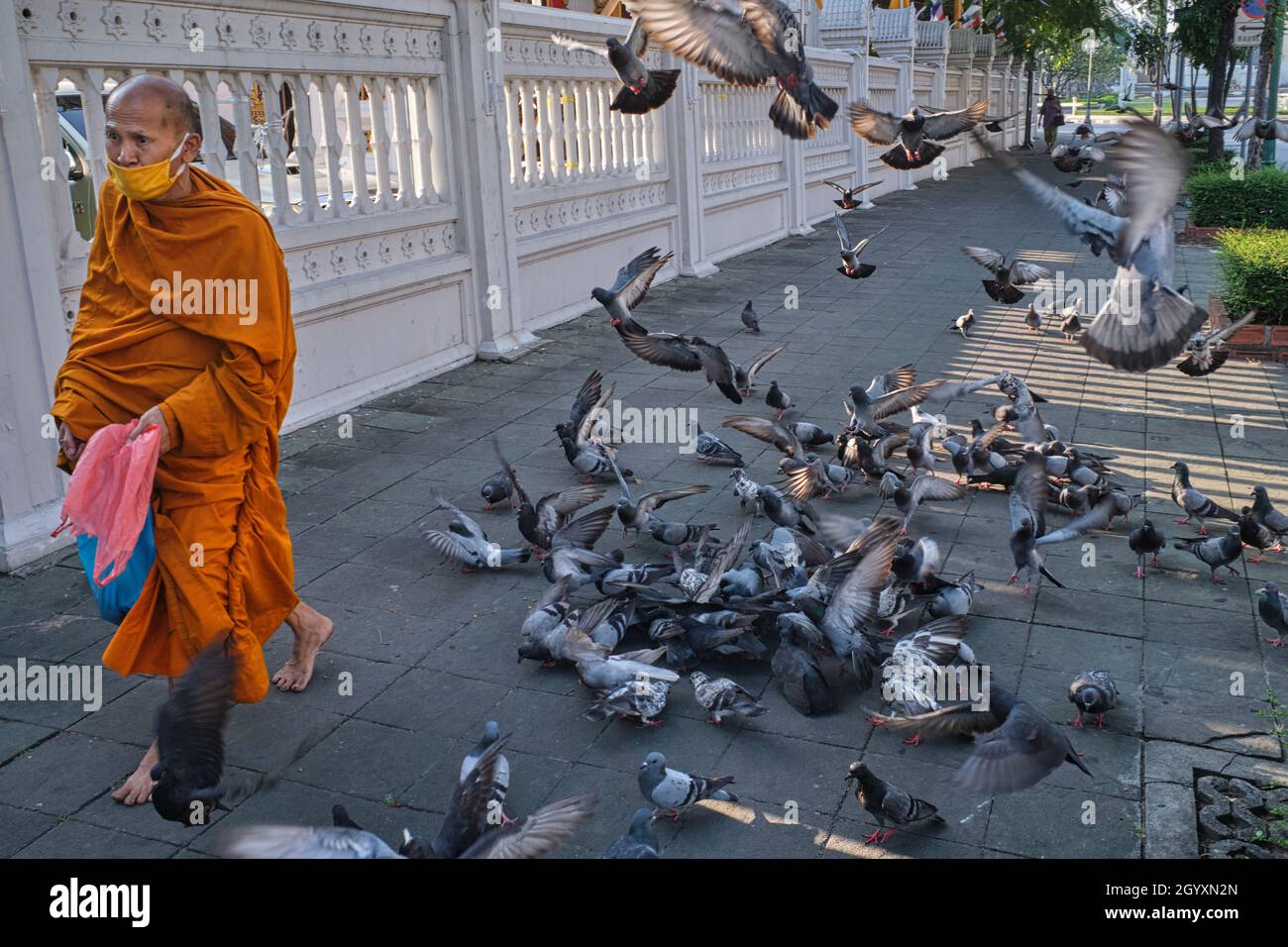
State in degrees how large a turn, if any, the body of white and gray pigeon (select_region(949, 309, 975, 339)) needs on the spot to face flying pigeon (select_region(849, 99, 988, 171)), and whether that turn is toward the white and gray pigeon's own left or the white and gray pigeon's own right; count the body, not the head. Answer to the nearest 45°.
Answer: approximately 90° to the white and gray pigeon's own right

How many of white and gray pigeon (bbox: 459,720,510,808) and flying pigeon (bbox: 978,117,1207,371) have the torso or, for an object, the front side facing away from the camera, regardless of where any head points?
2

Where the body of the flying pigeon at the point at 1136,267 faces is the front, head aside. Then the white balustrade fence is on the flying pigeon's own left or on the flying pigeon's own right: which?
on the flying pigeon's own left

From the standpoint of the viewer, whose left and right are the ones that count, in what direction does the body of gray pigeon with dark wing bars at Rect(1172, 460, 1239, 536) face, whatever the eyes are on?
facing to the left of the viewer

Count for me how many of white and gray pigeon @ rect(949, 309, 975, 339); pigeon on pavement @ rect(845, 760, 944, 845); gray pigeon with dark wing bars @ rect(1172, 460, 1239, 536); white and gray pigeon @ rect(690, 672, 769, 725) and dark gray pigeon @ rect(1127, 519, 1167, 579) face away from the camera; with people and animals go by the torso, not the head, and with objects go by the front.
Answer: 0

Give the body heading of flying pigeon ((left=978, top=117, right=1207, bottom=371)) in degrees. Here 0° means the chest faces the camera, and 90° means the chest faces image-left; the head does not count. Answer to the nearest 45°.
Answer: approximately 180°

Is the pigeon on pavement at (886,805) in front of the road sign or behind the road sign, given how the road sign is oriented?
in front

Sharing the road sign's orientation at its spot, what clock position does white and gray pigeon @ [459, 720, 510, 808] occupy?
The white and gray pigeon is roughly at 12 o'clock from the road sign.

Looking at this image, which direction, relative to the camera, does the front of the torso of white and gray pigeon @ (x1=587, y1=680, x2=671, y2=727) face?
to the viewer's right

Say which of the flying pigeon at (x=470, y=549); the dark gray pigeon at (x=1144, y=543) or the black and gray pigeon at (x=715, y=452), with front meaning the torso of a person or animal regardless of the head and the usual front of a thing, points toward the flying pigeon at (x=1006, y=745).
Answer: the dark gray pigeon

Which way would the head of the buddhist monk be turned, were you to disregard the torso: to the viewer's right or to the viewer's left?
to the viewer's left
